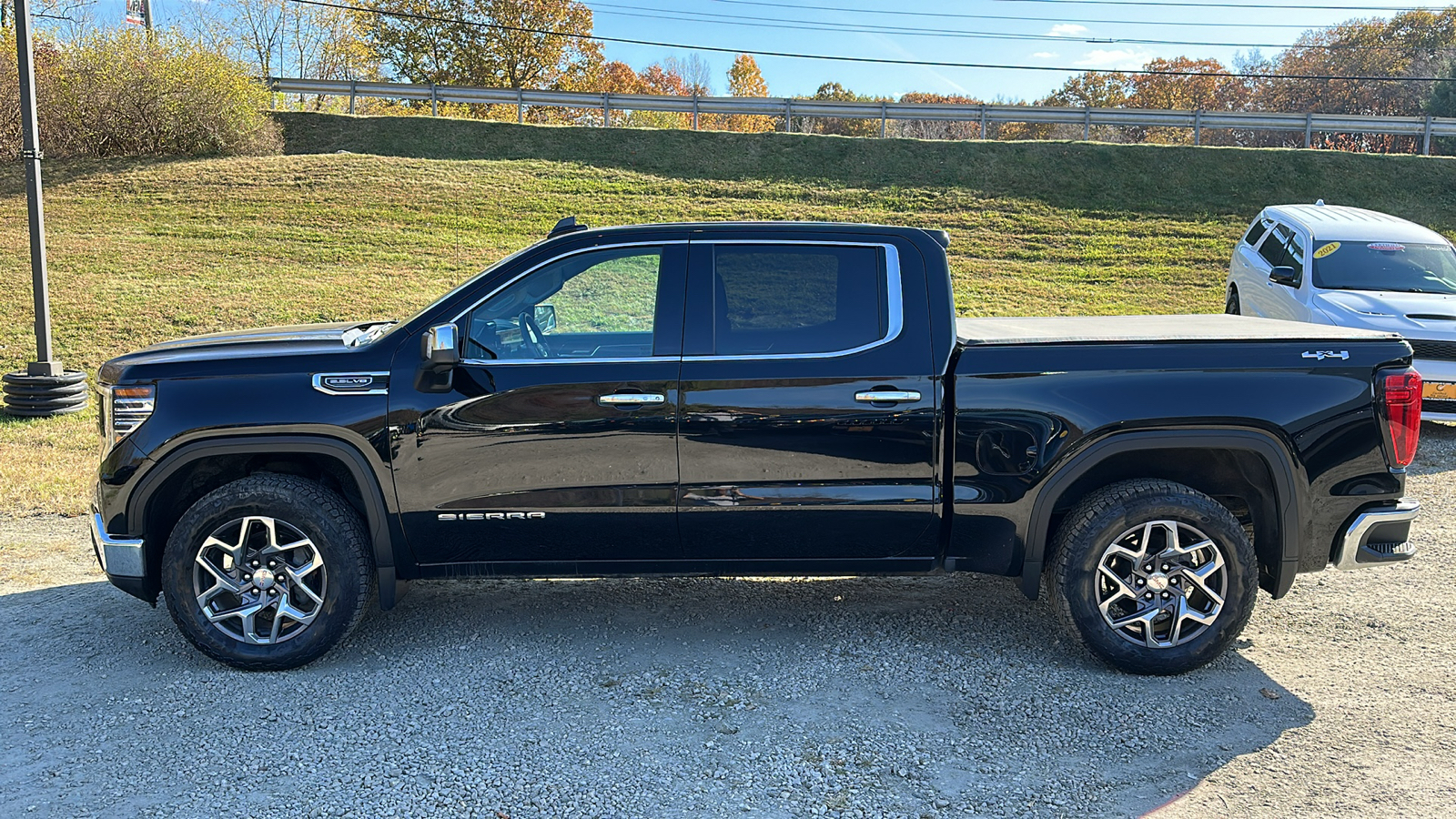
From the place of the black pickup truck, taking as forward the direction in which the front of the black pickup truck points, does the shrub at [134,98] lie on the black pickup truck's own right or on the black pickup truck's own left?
on the black pickup truck's own right

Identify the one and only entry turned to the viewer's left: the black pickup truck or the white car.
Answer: the black pickup truck

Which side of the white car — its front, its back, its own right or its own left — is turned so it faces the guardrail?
back

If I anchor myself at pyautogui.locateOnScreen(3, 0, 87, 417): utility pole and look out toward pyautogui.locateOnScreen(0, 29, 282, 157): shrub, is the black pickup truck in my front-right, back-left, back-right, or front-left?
back-right

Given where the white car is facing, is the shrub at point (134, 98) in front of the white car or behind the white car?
behind

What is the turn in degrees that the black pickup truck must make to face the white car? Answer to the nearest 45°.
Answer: approximately 135° to its right

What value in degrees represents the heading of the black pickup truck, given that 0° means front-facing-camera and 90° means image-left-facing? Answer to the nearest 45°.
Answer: approximately 90°

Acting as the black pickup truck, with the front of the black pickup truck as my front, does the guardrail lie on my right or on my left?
on my right

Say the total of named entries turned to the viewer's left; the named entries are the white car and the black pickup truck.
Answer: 1

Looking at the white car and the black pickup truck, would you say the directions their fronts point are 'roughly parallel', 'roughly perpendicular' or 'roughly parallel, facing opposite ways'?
roughly perpendicular

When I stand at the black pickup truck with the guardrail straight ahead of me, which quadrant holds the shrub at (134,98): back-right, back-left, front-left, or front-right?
front-left

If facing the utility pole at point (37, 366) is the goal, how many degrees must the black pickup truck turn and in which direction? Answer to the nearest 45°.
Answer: approximately 45° to its right

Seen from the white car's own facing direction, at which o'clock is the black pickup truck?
The black pickup truck is roughly at 2 o'clock from the white car.

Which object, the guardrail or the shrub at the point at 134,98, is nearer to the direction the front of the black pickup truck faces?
the shrub
